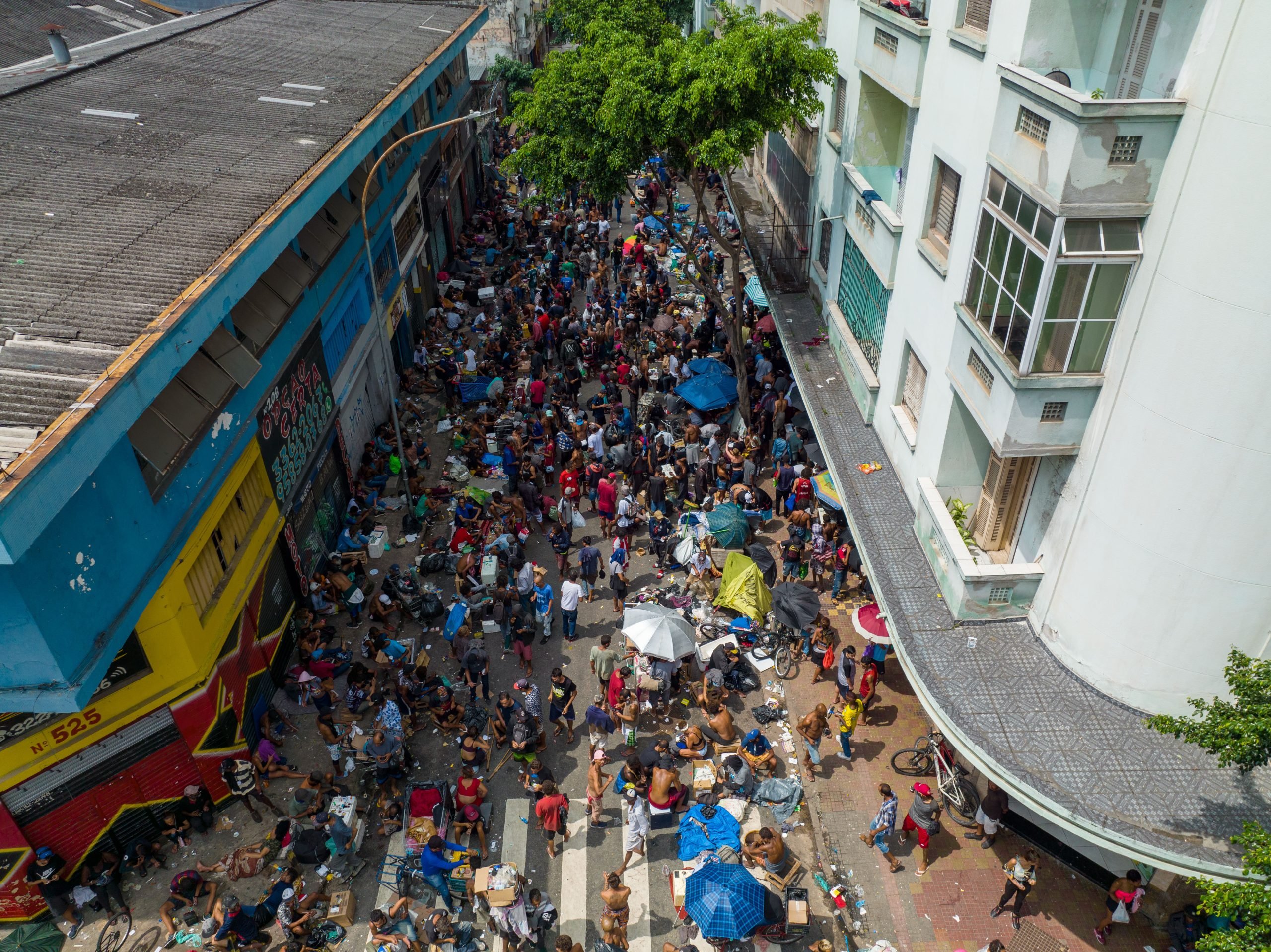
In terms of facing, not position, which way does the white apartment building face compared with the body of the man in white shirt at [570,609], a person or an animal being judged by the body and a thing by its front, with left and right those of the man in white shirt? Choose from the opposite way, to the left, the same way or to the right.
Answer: to the left

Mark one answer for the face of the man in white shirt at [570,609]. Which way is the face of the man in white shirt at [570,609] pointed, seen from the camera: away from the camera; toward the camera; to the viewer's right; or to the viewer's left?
away from the camera

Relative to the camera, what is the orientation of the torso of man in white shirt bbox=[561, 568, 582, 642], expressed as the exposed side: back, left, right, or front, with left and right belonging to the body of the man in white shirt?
back

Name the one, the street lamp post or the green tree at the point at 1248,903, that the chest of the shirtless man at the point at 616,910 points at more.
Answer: the street lamp post

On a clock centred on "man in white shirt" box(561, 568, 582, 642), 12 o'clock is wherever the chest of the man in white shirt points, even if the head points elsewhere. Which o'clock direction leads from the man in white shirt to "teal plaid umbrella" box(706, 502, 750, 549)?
The teal plaid umbrella is roughly at 2 o'clock from the man in white shirt.

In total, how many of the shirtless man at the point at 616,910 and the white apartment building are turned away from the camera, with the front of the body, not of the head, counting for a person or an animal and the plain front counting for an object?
1

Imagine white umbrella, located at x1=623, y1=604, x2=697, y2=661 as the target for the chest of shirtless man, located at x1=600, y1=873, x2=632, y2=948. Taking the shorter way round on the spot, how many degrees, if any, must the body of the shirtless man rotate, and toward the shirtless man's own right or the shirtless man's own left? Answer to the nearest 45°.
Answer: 0° — they already face it
